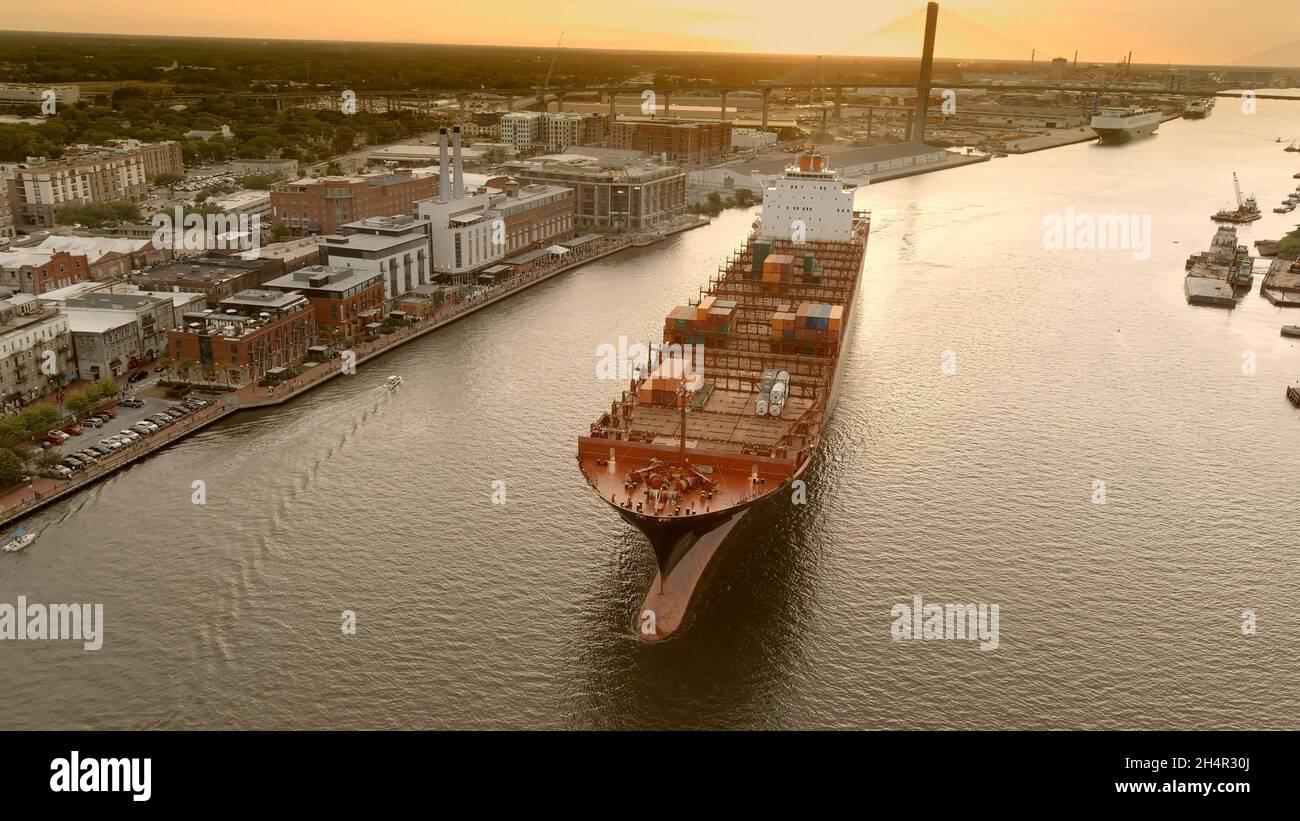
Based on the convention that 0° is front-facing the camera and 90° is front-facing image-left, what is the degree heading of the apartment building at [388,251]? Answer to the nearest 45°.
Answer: approximately 315°

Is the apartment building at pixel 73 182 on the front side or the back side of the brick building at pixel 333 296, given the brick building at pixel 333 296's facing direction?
on the back side

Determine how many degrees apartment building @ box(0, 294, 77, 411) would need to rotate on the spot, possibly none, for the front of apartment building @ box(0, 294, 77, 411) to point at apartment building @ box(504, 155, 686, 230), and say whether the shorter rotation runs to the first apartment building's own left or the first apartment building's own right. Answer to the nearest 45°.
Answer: approximately 90° to the first apartment building's own left

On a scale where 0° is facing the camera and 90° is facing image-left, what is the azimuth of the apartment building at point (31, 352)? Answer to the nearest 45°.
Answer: approximately 315°

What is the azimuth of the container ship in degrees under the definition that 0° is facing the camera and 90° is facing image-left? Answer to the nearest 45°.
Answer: approximately 0°
